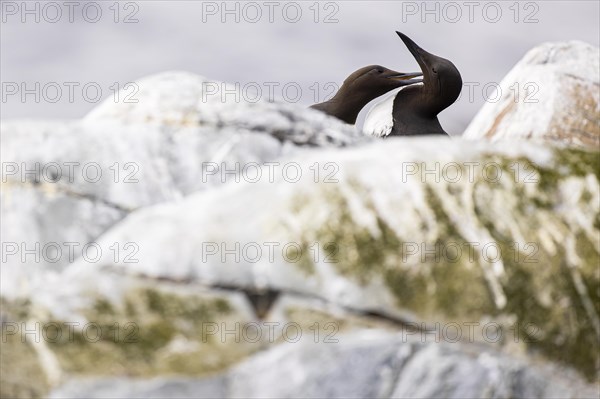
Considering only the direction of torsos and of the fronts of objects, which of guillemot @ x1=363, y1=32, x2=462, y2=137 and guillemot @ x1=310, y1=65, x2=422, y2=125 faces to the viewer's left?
guillemot @ x1=363, y1=32, x2=462, y2=137

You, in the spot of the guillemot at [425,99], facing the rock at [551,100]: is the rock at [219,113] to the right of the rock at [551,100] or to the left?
right

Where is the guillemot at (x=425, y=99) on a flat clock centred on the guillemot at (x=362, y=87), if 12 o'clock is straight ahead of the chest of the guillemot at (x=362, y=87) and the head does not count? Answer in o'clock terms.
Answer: the guillemot at (x=425, y=99) is roughly at 12 o'clock from the guillemot at (x=362, y=87).

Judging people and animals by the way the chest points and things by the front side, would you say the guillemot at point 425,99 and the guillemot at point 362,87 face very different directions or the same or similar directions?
very different directions

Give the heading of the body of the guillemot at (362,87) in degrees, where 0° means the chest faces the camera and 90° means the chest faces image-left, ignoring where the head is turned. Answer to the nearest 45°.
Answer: approximately 270°

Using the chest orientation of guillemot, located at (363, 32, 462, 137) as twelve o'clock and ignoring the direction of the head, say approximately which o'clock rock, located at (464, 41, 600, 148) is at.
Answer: The rock is roughly at 8 o'clock from the guillemot.

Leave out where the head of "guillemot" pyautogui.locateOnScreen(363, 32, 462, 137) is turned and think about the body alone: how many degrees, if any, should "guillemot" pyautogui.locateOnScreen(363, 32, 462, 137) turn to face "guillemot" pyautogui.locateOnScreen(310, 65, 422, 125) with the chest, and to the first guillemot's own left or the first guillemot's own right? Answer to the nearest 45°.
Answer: approximately 45° to the first guillemot's own right

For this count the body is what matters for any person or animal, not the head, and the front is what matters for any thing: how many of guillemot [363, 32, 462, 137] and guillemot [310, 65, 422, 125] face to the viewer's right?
1

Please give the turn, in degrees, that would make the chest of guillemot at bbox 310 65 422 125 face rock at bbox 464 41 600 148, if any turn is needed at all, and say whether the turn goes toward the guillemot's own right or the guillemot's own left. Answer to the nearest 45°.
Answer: approximately 45° to the guillemot's own right

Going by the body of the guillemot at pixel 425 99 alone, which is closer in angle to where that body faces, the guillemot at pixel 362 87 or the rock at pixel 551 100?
the guillemot

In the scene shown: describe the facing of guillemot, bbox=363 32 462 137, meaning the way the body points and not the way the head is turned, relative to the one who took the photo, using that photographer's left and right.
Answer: facing to the left of the viewer
